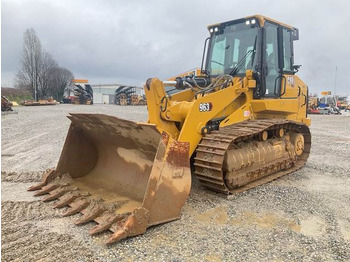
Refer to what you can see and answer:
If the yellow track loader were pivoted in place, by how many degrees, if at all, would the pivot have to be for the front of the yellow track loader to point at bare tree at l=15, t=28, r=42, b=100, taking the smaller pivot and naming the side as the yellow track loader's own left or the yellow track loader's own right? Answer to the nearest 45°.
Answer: approximately 90° to the yellow track loader's own right

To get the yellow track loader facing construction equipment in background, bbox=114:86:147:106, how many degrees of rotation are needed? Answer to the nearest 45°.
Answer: approximately 135° to its right

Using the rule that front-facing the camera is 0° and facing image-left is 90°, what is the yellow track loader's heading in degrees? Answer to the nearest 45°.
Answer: approximately 45°

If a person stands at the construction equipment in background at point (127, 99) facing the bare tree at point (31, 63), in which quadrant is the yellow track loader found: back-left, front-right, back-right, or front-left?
back-left

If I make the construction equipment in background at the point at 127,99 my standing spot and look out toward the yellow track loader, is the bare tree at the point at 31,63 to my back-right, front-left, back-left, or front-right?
back-right
